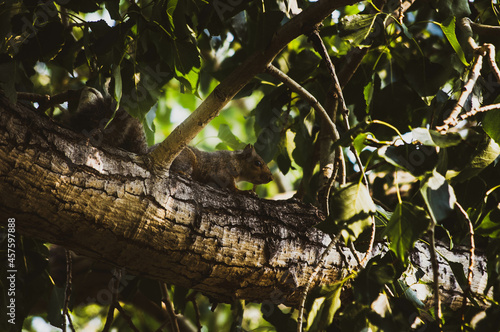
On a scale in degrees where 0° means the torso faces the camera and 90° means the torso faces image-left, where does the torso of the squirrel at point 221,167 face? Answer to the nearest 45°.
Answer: approximately 270°
